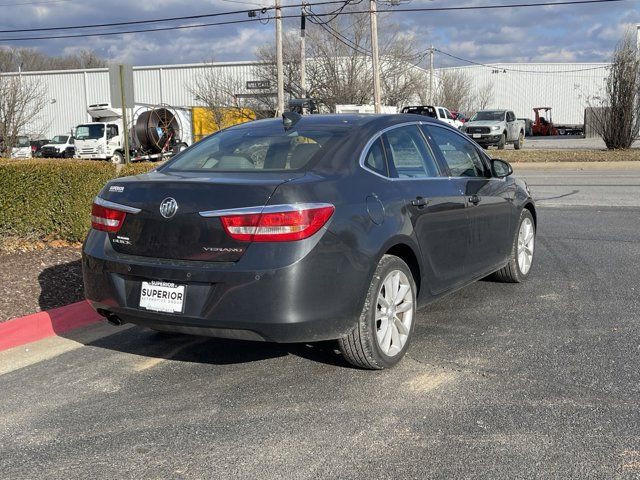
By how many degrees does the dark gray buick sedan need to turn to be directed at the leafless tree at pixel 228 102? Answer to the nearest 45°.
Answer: approximately 45° to its left

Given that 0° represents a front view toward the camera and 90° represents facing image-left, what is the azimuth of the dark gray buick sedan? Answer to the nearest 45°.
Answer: approximately 225°

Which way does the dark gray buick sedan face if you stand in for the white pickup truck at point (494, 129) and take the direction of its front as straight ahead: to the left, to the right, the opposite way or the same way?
the opposite way

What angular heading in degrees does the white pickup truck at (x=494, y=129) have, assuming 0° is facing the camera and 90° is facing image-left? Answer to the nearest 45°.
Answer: approximately 45°

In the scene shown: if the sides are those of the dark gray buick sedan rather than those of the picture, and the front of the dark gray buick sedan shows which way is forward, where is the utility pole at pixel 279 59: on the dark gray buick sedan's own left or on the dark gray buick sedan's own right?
on the dark gray buick sedan's own left

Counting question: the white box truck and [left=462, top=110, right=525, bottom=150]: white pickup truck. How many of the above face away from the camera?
0

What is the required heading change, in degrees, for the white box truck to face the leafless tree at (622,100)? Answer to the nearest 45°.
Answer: approximately 90° to its left

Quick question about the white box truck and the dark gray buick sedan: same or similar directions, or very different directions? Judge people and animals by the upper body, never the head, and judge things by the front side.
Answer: very different directions

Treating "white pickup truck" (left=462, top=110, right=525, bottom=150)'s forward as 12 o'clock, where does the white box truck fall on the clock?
The white box truck is roughly at 1 o'clock from the white pickup truck.

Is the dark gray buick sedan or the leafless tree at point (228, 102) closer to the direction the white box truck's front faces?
the dark gray buick sedan

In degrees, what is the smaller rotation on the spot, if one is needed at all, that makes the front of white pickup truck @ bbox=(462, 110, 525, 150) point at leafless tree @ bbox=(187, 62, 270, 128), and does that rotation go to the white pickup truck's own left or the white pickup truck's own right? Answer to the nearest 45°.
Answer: approximately 90° to the white pickup truck's own right

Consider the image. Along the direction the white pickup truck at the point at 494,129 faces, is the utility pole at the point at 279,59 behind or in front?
in front

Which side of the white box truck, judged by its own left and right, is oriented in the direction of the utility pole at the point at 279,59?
left
